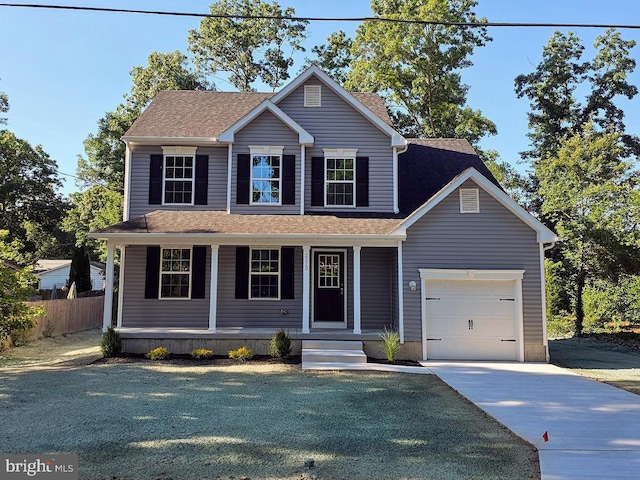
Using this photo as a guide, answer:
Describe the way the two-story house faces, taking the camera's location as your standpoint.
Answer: facing the viewer

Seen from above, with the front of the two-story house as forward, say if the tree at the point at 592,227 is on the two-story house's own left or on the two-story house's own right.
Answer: on the two-story house's own left

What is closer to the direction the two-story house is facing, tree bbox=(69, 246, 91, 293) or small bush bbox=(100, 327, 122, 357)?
the small bush

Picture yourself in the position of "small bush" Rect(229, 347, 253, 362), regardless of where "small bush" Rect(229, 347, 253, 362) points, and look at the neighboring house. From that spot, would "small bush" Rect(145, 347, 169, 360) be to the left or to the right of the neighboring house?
left

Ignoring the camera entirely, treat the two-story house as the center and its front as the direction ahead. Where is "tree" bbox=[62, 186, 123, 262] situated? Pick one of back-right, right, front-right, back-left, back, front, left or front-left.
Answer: back-right

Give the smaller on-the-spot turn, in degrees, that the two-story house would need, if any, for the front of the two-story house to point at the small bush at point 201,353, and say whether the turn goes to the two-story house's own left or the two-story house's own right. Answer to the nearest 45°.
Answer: approximately 45° to the two-story house's own right

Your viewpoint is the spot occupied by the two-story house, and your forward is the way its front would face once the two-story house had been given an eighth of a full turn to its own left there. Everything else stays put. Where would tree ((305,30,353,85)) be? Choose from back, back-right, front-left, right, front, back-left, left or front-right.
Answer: back-left

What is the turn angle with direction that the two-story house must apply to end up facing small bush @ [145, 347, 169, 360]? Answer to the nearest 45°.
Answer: approximately 45° to its right

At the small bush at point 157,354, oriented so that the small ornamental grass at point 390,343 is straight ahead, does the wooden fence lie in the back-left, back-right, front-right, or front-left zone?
back-left

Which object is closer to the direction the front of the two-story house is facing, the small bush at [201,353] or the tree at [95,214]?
the small bush
